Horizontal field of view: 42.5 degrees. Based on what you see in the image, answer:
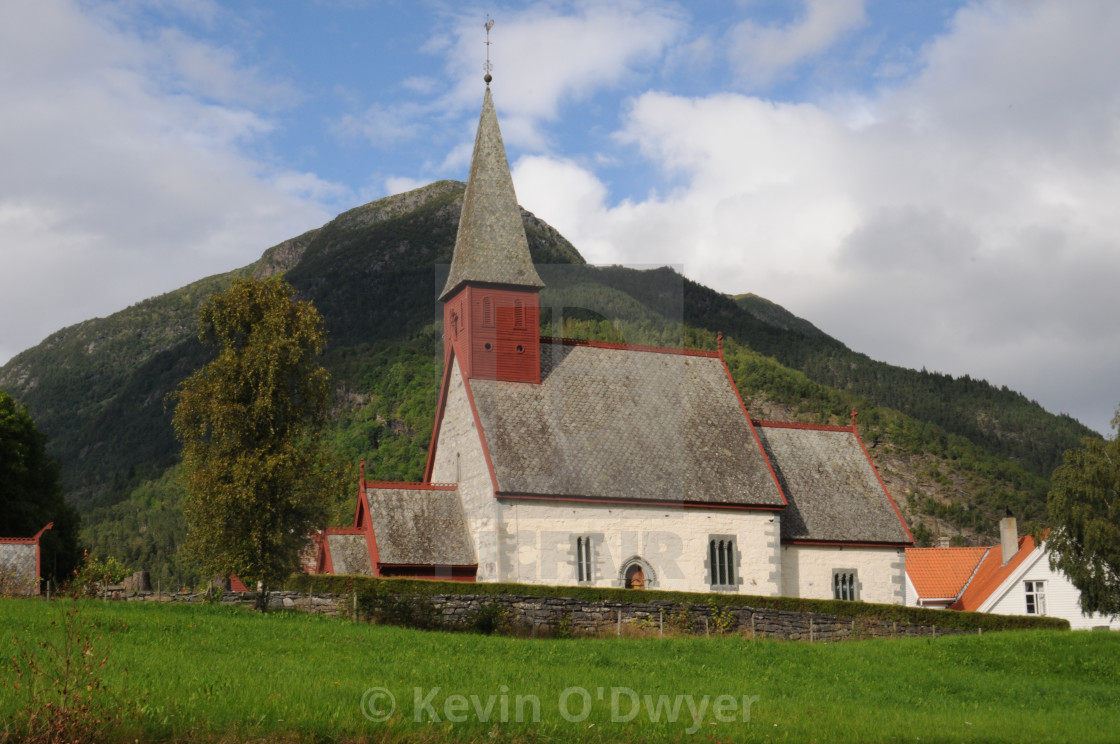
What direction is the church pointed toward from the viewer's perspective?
to the viewer's left

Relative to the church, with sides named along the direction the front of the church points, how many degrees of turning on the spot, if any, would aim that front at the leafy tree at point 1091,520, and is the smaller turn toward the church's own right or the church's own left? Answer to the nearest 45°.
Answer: approximately 180°

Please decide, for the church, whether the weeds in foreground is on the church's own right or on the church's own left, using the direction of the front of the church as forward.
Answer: on the church's own left

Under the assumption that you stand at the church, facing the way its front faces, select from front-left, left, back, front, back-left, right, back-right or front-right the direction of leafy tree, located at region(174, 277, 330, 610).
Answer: front-left

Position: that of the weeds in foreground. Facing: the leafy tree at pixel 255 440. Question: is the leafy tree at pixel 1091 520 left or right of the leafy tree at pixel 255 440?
right

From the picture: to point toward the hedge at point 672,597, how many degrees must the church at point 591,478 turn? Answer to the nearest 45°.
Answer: approximately 90° to its left
